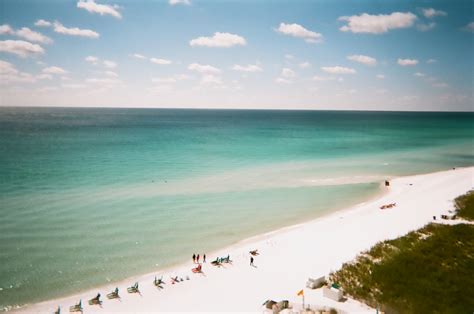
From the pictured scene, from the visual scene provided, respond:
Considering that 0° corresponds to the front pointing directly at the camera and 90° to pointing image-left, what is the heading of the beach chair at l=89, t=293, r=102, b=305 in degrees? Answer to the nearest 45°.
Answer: approximately 90°

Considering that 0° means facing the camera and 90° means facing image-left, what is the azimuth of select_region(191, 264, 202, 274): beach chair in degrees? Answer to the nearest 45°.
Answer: approximately 90°

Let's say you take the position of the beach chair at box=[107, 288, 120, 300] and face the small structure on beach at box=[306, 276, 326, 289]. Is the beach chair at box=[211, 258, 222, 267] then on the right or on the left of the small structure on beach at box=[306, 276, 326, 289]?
left

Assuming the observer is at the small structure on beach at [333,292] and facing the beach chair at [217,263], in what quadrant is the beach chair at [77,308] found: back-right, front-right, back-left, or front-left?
front-left

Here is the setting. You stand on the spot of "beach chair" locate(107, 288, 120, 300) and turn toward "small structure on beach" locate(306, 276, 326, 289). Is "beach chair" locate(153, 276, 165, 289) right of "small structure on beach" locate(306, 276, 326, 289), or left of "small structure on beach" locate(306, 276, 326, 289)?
left
